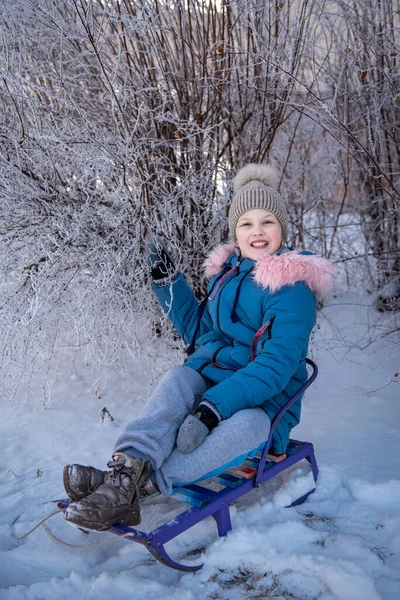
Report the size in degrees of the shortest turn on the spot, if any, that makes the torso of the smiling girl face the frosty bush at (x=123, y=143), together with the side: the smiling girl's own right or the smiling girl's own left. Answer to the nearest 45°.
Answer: approximately 135° to the smiling girl's own right

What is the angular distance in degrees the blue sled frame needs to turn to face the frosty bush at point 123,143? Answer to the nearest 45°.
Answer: approximately 135° to its right

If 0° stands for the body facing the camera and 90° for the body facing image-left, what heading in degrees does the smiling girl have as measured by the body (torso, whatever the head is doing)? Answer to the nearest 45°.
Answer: approximately 45°

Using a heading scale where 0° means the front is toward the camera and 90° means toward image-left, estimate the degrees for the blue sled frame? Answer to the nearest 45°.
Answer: approximately 45°
